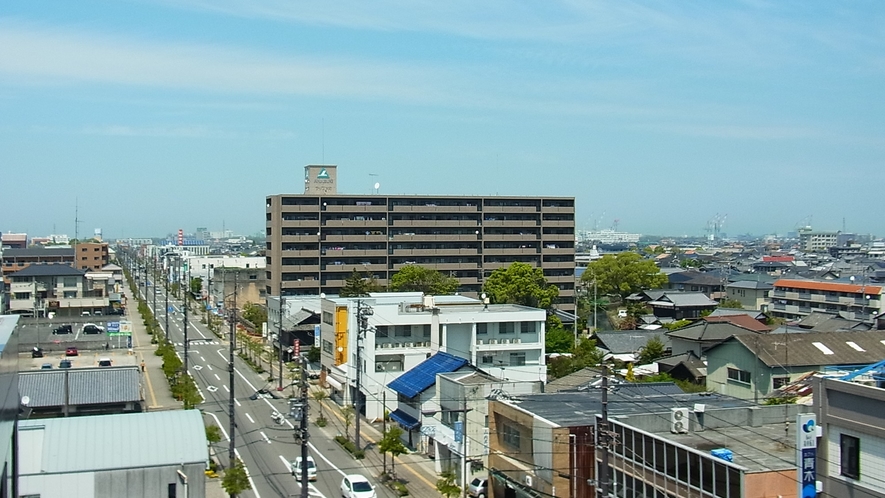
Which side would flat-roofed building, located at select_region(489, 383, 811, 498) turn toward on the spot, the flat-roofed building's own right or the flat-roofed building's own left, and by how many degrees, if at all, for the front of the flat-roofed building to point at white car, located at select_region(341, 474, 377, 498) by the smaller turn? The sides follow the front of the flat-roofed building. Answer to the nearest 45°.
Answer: approximately 45° to the flat-roofed building's own right

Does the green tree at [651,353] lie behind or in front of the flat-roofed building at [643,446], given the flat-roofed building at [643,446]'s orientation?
behind

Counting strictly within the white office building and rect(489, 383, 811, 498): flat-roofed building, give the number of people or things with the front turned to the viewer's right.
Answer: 0

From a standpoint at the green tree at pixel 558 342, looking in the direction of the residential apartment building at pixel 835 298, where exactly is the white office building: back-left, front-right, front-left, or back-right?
back-right

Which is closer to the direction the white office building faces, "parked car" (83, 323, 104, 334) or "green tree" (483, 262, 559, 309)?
the parked car

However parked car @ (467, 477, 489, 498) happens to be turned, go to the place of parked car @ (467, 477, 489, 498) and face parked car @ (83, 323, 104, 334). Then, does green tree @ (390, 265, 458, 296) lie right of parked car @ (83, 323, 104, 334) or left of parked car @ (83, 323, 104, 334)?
right

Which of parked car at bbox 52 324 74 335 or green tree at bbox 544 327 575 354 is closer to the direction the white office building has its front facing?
the parked car

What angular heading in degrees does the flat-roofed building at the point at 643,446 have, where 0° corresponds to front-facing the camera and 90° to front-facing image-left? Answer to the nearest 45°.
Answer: approximately 45°

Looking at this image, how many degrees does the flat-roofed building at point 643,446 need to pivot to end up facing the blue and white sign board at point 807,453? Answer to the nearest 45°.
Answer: approximately 90° to its left
